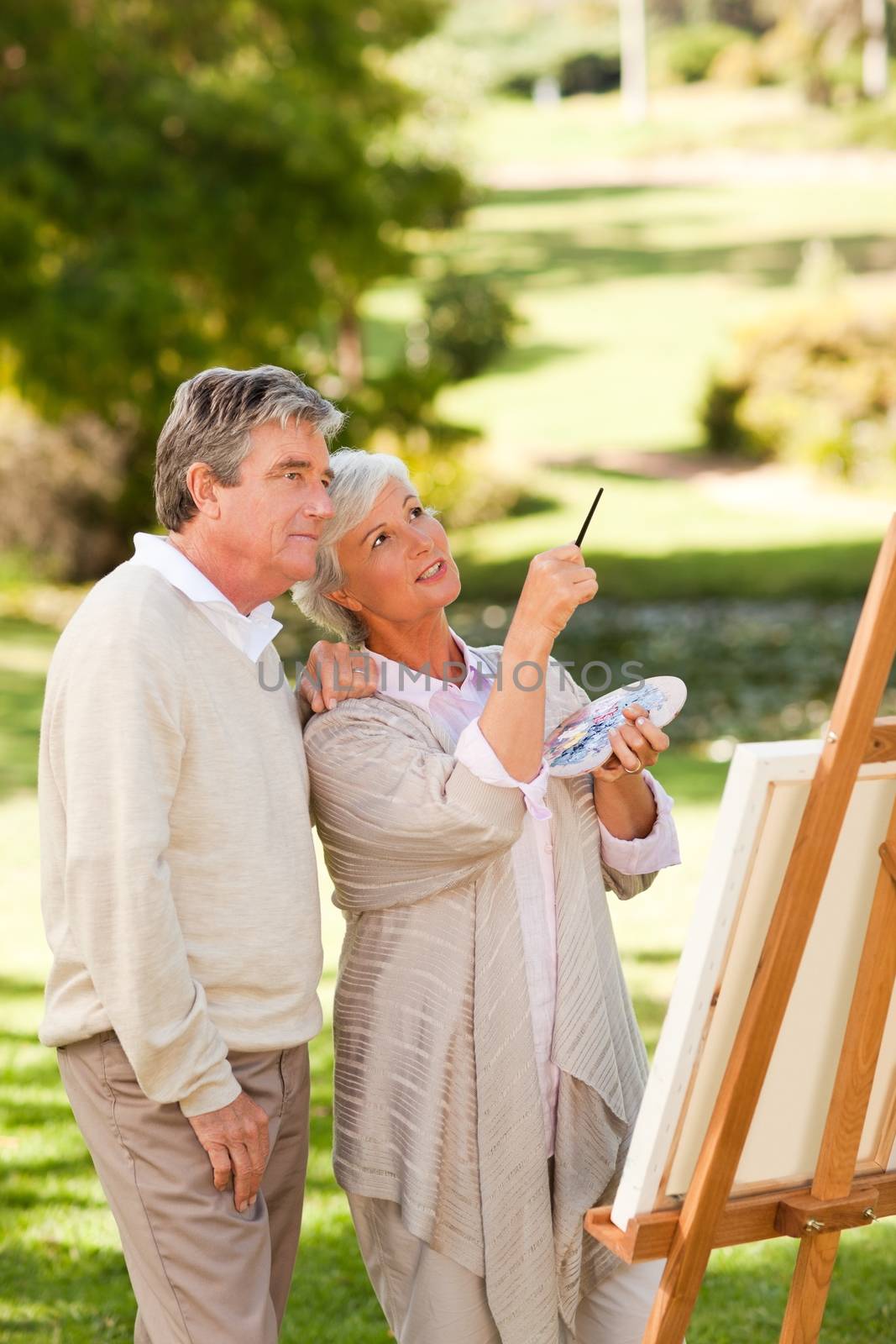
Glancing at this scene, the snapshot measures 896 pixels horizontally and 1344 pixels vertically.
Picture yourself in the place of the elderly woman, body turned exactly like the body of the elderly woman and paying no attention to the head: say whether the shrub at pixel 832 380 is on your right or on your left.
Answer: on your left

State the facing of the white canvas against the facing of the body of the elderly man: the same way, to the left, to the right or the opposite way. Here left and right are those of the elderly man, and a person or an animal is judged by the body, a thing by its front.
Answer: the opposite way

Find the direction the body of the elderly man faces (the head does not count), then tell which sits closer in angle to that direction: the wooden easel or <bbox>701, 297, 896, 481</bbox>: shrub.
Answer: the wooden easel

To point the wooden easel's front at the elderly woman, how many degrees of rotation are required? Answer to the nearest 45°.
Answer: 0° — it already faces them

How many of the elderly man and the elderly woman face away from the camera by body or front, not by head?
0

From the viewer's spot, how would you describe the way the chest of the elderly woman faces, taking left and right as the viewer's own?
facing the viewer and to the right of the viewer

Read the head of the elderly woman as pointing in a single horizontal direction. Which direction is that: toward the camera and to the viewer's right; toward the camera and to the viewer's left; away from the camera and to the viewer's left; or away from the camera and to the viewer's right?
toward the camera and to the viewer's right

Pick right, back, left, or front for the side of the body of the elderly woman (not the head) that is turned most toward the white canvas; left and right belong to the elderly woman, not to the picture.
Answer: front

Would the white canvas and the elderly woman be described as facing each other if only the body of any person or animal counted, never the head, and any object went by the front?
yes
